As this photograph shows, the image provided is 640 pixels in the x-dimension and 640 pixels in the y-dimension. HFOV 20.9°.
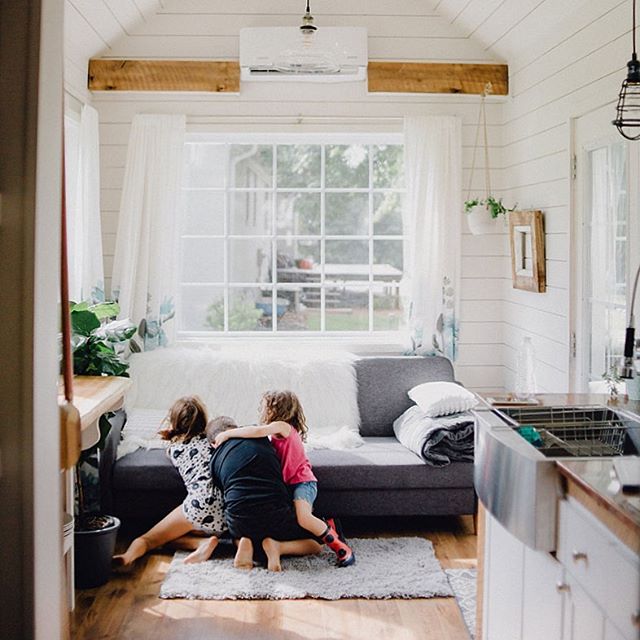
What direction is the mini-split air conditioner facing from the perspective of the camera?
toward the camera

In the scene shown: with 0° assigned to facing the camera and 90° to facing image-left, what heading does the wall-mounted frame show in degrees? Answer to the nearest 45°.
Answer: approximately 45°

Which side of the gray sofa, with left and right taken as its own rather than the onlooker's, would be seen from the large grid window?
back

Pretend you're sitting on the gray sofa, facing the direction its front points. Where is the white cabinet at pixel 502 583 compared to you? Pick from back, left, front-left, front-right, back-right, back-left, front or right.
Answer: front

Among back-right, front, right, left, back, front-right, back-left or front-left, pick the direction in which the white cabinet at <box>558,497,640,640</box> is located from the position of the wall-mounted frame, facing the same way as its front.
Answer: front-left

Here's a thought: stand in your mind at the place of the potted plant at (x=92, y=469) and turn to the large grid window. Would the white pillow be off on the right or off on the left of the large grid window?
right

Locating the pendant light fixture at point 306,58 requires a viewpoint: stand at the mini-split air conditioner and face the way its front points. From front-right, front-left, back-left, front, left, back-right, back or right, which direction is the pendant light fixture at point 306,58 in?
front

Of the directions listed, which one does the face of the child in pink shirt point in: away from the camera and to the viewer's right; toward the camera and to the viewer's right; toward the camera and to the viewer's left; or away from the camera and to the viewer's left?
away from the camera and to the viewer's left

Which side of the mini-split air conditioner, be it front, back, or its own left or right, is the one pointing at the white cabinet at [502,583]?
front

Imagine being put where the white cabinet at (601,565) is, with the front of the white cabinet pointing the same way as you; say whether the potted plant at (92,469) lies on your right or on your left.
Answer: on your right

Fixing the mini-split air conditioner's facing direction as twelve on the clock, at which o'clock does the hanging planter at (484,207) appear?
The hanging planter is roughly at 9 o'clock from the mini-split air conditioner.

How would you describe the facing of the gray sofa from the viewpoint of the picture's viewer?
facing the viewer

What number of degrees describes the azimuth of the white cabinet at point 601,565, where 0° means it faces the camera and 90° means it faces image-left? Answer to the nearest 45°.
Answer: approximately 45°
